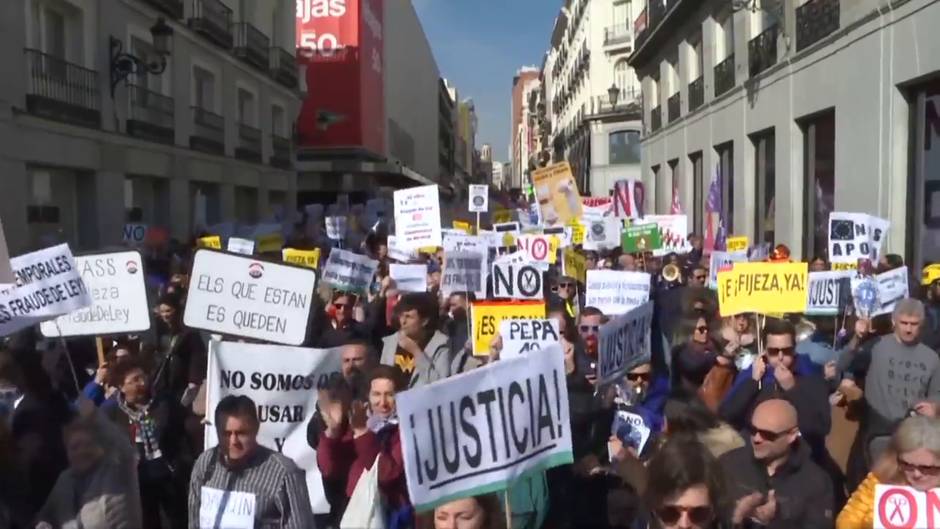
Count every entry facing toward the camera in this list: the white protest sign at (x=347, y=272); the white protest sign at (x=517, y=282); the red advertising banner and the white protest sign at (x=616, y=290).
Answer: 4

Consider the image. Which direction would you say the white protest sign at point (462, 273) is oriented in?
toward the camera

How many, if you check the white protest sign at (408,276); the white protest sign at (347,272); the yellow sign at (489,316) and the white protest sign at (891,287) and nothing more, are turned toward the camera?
4

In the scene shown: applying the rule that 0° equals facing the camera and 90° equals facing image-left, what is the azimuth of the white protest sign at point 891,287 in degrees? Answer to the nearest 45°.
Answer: approximately 0°

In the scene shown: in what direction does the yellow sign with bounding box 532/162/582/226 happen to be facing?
toward the camera

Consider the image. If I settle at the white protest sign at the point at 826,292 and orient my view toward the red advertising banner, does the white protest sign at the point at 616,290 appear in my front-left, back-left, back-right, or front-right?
front-left

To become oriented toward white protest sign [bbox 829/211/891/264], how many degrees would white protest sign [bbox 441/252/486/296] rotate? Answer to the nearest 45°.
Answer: approximately 90° to its left

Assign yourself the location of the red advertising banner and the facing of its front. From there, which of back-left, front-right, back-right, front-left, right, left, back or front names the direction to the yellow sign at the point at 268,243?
front

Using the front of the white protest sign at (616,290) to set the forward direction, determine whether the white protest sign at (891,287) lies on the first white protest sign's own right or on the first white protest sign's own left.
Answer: on the first white protest sign's own left

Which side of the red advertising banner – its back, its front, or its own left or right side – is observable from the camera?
front
